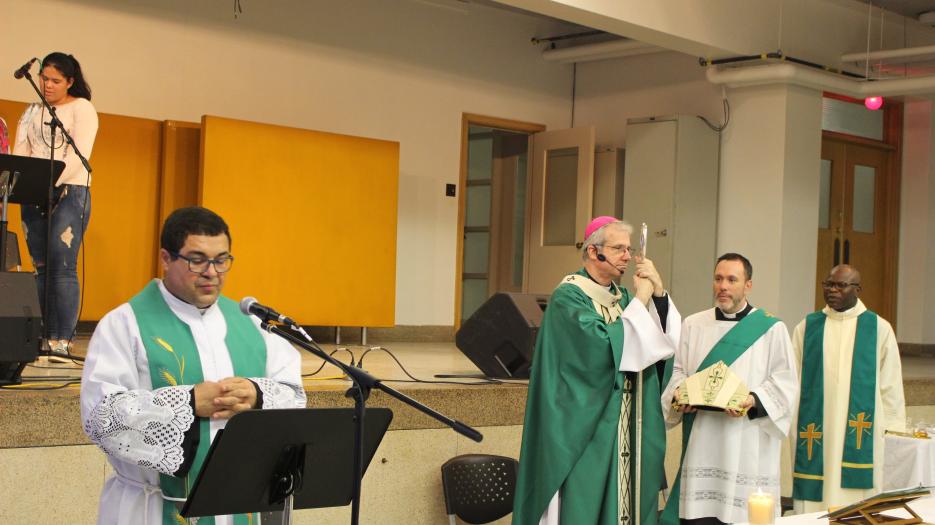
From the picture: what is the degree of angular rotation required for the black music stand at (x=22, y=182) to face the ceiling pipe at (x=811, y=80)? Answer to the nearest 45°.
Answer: approximately 90° to its right

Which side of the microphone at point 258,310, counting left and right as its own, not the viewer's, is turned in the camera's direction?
left

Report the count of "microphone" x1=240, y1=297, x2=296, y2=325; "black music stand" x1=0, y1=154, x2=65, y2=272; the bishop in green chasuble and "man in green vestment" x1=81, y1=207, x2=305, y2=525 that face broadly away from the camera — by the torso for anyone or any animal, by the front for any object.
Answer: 1

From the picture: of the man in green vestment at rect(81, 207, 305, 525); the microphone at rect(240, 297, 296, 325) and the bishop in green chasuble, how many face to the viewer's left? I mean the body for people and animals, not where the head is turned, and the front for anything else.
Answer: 1

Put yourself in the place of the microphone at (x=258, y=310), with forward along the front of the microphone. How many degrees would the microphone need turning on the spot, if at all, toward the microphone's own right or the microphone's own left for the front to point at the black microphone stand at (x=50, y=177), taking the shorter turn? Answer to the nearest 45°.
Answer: approximately 90° to the microphone's own right

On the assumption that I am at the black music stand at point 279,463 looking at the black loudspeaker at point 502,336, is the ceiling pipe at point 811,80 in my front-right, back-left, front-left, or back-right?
front-right

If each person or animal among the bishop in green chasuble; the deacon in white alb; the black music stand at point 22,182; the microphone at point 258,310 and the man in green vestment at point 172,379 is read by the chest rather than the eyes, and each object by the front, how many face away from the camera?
1

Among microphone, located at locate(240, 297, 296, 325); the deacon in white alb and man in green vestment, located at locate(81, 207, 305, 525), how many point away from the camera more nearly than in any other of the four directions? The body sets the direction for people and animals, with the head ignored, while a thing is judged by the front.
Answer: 0

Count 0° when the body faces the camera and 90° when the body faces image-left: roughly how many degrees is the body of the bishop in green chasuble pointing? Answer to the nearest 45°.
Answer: approximately 315°

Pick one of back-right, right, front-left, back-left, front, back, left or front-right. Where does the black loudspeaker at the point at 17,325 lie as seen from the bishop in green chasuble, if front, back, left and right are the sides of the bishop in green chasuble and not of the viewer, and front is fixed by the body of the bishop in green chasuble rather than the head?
back-right

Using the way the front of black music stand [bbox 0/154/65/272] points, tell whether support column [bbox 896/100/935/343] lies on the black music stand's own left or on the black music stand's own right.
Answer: on the black music stand's own right

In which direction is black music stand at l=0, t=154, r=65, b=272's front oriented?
away from the camera

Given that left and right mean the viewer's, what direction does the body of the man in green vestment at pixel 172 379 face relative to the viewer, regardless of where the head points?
facing the viewer and to the right of the viewer

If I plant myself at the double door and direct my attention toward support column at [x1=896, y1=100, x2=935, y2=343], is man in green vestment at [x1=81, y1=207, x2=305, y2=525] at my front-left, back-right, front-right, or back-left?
back-right

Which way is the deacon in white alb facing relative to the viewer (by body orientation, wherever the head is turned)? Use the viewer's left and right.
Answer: facing the viewer and to the left of the viewer

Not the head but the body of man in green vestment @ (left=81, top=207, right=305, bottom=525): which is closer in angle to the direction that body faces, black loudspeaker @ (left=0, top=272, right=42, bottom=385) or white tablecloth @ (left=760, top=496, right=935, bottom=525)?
the white tablecloth
